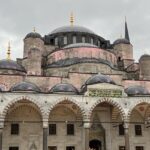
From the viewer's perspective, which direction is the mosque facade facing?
toward the camera
